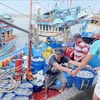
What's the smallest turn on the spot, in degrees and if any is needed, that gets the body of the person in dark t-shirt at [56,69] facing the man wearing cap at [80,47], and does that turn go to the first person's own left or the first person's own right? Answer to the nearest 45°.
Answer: approximately 90° to the first person's own left

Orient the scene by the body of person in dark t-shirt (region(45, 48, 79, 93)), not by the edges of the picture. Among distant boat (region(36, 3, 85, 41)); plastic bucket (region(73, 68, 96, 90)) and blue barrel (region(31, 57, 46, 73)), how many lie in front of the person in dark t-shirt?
1

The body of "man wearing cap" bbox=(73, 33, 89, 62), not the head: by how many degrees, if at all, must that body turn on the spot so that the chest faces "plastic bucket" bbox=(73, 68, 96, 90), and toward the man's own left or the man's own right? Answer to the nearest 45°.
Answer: approximately 45° to the man's own left

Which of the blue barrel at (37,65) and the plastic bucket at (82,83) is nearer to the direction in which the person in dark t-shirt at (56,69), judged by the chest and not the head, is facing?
the plastic bucket

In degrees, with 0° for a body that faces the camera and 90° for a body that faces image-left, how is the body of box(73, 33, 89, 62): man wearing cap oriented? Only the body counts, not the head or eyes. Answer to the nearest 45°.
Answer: approximately 45°

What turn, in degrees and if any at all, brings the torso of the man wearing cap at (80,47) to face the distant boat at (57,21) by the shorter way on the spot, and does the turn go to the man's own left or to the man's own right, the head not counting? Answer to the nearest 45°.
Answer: approximately 135° to the man's own right

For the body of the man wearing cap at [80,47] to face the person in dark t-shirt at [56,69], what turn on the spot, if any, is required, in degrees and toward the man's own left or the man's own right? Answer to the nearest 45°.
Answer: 0° — they already face them

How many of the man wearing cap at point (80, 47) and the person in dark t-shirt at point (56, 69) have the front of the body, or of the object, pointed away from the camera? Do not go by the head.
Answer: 0

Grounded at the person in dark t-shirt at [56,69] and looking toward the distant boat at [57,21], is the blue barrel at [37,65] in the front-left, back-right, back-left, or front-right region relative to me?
front-left
